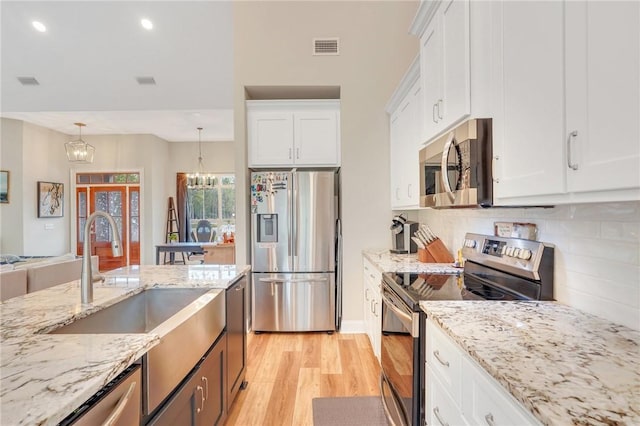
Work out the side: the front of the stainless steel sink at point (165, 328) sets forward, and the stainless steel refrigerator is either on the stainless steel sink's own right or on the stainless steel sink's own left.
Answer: on the stainless steel sink's own left

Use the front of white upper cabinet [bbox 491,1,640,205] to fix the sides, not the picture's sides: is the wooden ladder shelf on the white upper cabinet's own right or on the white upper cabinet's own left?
on the white upper cabinet's own right

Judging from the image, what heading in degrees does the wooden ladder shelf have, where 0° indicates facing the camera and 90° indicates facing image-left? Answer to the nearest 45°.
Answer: approximately 0°

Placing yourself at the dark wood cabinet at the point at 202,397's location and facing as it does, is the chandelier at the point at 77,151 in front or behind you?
behind

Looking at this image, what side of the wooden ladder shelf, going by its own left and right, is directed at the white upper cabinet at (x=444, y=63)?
front

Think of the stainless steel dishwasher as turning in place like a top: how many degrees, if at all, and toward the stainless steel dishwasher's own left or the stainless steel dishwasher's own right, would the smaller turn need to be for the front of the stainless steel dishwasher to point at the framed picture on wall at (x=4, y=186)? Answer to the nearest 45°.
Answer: approximately 135° to the stainless steel dishwasher's own left

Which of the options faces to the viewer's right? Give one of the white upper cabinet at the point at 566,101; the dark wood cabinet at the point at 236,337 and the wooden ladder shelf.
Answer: the dark wood cabinet

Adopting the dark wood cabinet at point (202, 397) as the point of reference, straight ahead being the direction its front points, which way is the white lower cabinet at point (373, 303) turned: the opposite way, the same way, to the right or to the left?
the opposite way

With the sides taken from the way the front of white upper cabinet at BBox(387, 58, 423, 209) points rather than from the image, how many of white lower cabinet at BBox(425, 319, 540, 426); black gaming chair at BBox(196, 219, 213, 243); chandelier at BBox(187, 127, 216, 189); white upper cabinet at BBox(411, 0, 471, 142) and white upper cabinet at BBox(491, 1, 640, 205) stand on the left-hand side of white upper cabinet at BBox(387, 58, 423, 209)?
3

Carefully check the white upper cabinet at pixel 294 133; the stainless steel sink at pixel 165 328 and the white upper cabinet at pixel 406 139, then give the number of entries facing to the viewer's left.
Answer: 1

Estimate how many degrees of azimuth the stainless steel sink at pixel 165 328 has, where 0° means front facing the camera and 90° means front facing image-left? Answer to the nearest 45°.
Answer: approximately 315°

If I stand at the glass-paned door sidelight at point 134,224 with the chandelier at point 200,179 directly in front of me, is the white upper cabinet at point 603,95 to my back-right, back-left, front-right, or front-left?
front-right

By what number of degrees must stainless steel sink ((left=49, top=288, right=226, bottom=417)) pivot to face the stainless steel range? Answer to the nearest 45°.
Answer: approximately 45° to its left

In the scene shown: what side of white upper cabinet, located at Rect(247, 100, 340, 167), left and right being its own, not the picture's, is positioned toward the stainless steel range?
front

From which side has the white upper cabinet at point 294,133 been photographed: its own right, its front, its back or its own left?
front

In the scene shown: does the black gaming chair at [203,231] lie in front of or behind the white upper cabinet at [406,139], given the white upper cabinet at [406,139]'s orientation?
in front

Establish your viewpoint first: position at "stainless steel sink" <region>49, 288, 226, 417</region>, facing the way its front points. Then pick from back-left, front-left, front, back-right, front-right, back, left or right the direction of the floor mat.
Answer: front-left

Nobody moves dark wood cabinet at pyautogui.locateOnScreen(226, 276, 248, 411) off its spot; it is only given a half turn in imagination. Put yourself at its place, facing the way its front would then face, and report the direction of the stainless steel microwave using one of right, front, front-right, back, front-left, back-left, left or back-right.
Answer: back-left

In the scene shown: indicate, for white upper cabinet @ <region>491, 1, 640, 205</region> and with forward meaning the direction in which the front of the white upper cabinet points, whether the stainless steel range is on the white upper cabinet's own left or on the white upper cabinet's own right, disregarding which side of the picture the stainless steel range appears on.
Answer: on the white upper cabinet's own right

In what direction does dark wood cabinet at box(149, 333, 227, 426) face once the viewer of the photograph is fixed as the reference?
facing the viewer and to the right of the viewer

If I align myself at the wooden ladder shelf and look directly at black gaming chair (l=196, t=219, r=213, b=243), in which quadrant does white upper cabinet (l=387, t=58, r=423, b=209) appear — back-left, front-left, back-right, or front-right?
front-right

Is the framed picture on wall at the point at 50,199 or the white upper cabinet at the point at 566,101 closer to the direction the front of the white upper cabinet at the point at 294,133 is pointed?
the white upper cabinet

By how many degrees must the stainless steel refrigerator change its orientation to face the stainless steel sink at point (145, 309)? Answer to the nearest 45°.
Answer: approximately 45° to its right

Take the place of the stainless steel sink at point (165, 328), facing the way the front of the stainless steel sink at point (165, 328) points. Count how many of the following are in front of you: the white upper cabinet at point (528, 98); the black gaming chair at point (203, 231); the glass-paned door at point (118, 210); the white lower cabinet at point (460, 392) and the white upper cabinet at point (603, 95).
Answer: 3
